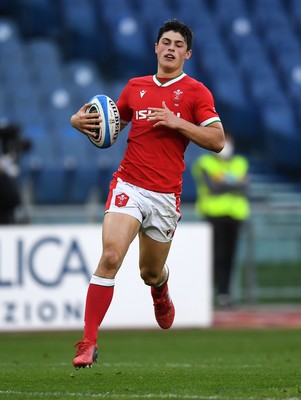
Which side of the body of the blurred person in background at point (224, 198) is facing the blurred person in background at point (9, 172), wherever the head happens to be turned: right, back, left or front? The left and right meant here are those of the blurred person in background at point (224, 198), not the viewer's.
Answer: right

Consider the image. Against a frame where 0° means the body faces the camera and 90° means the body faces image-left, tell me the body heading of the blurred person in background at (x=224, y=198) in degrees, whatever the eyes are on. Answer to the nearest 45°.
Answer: approximately 0°

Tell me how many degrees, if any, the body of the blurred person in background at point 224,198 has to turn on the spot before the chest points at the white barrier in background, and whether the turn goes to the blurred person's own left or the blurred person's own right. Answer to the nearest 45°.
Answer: approximately 45° to the blurred person's own right
